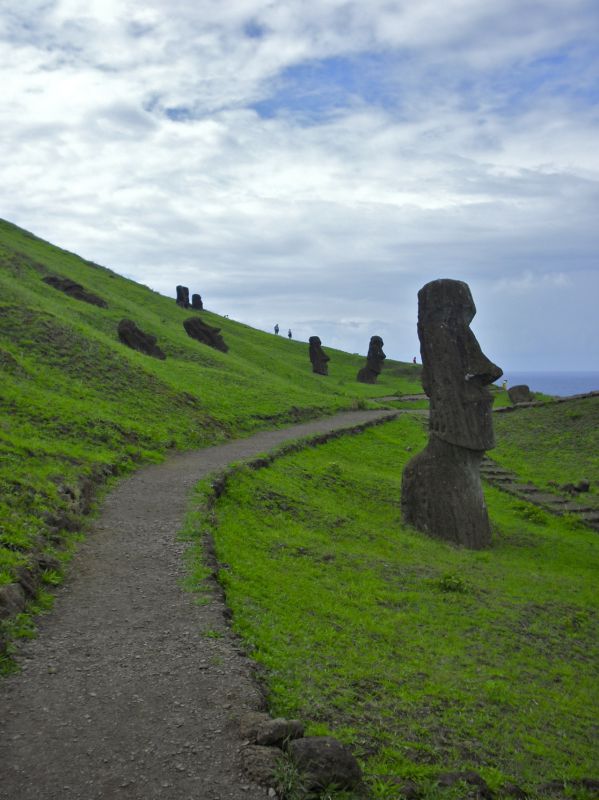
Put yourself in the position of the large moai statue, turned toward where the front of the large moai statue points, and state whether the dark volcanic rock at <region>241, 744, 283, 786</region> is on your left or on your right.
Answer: on your right

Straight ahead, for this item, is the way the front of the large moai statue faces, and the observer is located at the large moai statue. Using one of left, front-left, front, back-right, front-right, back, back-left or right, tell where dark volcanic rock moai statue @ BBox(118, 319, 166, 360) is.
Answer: back-left

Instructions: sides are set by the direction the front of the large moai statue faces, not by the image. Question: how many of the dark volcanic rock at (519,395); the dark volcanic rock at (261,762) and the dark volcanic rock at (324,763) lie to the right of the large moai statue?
2

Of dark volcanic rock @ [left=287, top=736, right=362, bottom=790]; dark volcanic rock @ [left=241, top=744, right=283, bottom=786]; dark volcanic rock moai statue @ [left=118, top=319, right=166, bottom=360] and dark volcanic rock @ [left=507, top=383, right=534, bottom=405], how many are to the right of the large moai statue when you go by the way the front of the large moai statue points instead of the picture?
2

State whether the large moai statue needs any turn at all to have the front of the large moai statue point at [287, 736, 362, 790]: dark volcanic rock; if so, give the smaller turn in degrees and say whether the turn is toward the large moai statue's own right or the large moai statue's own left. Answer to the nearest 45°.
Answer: approximately 90° to the large moai statue's own right

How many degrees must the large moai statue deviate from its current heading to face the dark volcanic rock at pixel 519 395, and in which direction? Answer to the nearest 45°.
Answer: approximately 90° to its left

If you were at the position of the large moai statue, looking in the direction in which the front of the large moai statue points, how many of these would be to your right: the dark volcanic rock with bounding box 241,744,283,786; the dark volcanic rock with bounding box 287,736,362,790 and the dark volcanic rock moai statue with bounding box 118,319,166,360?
2

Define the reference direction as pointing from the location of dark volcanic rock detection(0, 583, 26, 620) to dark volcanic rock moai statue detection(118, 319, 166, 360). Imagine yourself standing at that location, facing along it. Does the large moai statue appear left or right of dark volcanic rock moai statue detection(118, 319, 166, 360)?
right

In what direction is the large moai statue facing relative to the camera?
to the viewer's right

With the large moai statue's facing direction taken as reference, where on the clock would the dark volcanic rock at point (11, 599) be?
The dark volcanic rock is roughly at 4 o'clock from the large moai statue.
